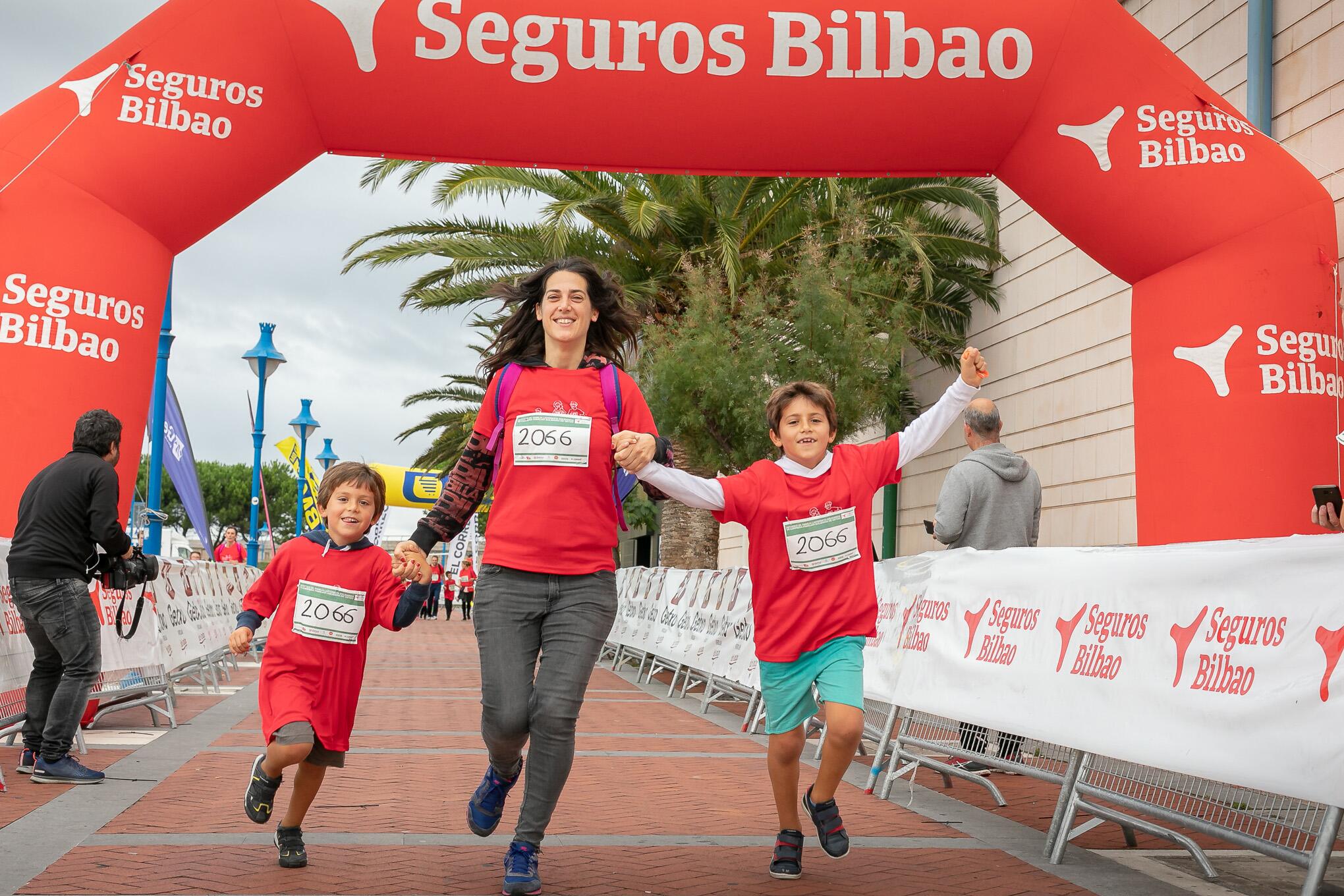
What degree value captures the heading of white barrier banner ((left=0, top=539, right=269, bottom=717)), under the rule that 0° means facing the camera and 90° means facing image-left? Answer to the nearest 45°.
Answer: approximately 315°

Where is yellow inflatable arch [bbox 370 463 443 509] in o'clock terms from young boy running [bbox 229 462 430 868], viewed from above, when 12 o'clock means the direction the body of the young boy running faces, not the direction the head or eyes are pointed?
The yellow inflatable arch is roughly at 6 o'clock from the young boy running.

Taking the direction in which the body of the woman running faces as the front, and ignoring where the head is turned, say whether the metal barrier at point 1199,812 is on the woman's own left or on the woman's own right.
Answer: on the woman's own left

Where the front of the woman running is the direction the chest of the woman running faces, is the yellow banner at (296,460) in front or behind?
behind

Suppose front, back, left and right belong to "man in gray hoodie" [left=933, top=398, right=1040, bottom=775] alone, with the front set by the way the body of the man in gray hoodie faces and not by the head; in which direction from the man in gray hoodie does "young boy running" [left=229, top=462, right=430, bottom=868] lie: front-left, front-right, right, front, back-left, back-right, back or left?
left

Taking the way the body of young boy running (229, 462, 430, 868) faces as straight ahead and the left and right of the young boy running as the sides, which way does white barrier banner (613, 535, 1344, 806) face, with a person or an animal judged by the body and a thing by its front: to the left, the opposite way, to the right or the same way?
to the right

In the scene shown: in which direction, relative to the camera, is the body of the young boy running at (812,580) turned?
toward the camera

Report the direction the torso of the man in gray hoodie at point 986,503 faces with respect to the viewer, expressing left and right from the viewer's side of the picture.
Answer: facing away from the viewer and to the left of the viewer

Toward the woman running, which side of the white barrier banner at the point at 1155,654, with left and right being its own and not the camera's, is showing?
front

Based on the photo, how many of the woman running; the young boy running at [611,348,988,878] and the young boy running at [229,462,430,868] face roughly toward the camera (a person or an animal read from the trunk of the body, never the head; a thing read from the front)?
3

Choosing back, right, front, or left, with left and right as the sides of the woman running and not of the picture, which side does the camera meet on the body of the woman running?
front

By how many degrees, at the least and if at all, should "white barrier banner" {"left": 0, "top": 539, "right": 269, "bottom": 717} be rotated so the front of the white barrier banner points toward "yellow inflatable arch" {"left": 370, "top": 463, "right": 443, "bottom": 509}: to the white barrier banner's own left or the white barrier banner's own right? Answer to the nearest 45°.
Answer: approximately 135° to the white barrier banner's own left

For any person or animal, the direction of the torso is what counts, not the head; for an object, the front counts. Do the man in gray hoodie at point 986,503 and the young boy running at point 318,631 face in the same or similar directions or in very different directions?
very different directions
